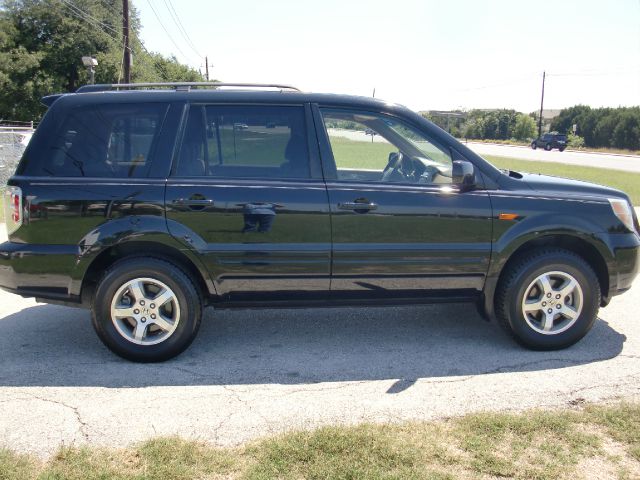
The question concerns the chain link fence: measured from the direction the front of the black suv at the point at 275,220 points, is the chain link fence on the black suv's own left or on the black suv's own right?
on the black suv's own left

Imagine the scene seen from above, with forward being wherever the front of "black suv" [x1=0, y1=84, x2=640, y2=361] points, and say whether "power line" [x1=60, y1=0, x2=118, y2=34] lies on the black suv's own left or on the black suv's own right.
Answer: on the black suv's own left

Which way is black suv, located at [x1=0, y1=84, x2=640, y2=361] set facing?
to the viewer's right
